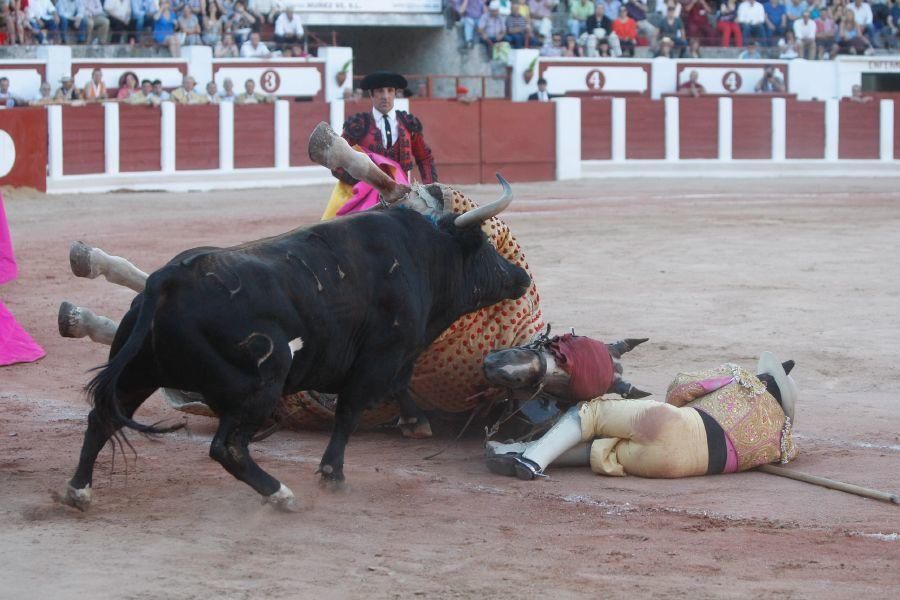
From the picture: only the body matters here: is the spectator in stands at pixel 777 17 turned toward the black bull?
yes

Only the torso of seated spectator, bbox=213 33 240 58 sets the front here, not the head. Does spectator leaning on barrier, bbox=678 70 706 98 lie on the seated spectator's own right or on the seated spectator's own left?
on the seated spectator's own left

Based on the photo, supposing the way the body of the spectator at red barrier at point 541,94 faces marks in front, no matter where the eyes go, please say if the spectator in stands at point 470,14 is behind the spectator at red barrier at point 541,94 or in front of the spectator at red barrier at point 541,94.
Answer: behind

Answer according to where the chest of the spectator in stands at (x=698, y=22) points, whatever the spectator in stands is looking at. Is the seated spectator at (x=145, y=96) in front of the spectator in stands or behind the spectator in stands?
in front

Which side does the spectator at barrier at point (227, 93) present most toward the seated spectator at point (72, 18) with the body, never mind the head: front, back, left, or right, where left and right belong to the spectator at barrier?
right

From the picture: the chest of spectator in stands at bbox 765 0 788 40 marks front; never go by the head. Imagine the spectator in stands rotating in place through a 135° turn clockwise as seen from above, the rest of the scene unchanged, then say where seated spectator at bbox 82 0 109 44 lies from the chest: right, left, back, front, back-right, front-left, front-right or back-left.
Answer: left

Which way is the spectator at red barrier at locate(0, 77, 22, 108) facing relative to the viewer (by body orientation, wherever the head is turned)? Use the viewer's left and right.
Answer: facing the viewer

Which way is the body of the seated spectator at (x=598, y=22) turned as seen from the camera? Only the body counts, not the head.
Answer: toward the camera
